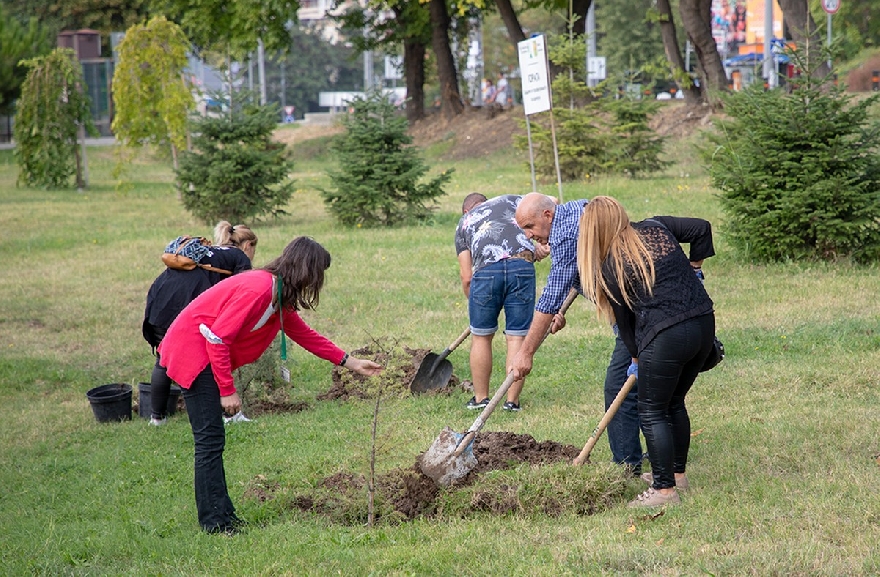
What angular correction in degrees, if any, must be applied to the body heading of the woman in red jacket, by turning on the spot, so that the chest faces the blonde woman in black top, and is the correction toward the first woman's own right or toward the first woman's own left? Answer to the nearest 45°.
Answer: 0° — they already face them

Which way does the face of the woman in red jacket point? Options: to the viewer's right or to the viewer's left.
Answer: to the viewer's right

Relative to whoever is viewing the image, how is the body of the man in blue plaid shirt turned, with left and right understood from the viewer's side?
facing to the left of the viewer

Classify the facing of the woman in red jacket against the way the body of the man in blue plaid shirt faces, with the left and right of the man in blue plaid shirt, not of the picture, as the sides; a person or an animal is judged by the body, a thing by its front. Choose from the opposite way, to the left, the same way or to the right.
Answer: the opposite way

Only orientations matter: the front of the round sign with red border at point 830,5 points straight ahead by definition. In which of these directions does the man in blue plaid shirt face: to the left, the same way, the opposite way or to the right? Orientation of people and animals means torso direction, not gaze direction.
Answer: to the right

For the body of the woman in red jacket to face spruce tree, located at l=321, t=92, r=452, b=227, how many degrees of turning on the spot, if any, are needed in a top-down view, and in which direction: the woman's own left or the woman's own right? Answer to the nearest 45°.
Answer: approximately 90° to the woman's own left

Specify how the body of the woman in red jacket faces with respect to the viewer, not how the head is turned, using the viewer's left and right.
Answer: facing to the right of the viewer

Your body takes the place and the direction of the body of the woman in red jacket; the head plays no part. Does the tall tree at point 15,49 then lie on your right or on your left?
on your left

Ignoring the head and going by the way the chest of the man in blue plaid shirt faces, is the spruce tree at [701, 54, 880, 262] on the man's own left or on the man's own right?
on the man's own right

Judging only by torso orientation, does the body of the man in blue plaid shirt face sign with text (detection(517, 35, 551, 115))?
no

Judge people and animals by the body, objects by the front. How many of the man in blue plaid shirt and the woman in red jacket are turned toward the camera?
0

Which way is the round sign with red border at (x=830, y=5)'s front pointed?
toward the camera

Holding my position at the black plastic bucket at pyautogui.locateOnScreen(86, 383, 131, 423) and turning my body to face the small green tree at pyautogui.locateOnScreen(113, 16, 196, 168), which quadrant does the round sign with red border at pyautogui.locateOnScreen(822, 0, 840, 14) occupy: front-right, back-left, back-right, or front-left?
front-right

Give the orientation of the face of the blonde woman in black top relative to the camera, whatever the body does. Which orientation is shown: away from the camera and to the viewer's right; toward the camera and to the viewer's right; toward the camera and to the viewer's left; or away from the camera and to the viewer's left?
away from the camera and to the viewer's left

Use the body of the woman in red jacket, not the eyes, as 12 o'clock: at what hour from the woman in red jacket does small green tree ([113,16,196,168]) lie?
The small green tree is roughly at 9 o'clock from the woman in red jacket.

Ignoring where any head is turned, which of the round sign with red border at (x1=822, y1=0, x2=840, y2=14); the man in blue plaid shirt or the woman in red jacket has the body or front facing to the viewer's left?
the man in blue plaid shirt
